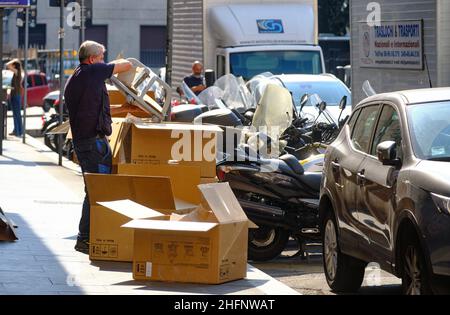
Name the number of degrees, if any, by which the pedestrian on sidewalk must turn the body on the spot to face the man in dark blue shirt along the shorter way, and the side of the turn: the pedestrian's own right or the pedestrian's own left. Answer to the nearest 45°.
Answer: approximately 90° to the pedestrian's own left

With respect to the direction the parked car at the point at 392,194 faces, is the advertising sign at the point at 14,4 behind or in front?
behind

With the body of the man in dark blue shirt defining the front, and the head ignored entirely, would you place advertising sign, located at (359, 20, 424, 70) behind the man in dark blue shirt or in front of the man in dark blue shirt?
in front

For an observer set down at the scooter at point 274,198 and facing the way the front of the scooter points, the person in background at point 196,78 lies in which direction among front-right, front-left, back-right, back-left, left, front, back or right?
front-left

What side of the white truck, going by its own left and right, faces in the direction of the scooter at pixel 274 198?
front

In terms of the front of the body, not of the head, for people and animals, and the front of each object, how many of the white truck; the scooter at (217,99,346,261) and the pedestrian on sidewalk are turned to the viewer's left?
1
